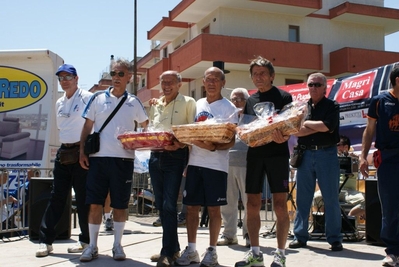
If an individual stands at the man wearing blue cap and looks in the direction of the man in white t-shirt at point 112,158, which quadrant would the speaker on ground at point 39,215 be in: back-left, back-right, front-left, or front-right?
back-left

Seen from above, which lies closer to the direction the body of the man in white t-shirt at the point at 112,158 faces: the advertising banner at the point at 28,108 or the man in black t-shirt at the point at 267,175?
the man in black t-shirt

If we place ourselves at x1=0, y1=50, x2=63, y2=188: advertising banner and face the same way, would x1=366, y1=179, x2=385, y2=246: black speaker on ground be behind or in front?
in front

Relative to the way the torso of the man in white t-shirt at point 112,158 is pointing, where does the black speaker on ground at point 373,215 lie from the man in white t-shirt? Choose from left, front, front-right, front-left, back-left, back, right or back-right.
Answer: left

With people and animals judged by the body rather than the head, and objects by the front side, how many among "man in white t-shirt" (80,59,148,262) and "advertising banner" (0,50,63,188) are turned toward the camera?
2

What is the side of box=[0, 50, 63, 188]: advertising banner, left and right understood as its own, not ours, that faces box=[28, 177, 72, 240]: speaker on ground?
front

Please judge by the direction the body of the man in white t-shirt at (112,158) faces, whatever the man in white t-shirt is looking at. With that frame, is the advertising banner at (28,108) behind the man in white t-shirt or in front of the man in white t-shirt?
behind

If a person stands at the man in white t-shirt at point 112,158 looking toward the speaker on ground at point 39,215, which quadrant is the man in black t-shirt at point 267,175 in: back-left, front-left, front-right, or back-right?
back-right

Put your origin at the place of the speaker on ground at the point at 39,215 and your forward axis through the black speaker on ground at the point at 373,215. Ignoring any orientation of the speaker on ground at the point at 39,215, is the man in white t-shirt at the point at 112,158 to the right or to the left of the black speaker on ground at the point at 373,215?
right

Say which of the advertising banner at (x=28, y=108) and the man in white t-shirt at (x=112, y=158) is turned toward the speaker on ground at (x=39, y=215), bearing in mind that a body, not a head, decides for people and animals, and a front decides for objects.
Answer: the advertising banner

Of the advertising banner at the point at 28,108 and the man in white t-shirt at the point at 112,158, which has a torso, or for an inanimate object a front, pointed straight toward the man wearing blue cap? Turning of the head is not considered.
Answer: the advertising banner

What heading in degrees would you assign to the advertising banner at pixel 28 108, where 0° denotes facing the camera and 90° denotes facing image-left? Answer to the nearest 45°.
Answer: approximately 0°

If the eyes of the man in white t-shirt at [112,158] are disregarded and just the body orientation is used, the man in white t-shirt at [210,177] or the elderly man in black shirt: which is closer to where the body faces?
the man in white t-shirt

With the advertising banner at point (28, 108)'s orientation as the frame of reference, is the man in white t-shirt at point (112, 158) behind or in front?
in front
